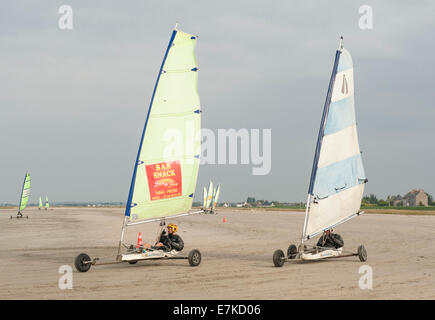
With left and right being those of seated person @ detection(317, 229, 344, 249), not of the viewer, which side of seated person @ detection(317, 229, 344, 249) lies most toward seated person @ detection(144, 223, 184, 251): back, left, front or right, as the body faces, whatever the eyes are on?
front

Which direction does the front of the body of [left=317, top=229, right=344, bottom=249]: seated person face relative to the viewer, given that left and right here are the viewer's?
facing the viewer and to the left of the viewer
